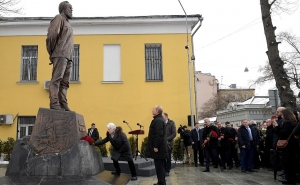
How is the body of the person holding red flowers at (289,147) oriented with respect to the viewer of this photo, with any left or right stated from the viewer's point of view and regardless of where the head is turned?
facing to the left of the viewer

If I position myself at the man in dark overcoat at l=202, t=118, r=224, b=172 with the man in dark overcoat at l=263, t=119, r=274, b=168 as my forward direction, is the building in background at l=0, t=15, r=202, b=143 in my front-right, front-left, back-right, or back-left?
back-left

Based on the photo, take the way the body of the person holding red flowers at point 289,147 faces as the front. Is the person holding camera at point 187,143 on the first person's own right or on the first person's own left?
on the first person's own right

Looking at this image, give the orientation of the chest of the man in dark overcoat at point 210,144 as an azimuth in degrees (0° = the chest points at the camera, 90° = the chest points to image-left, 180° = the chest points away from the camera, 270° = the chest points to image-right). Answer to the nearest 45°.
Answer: approximately 45°

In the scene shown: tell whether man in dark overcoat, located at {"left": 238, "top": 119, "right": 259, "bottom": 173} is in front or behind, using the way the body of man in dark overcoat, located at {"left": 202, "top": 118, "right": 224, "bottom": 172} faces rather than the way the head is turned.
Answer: behind

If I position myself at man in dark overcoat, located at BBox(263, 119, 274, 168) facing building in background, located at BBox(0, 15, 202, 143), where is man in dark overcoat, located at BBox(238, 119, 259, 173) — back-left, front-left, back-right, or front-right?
front-left
